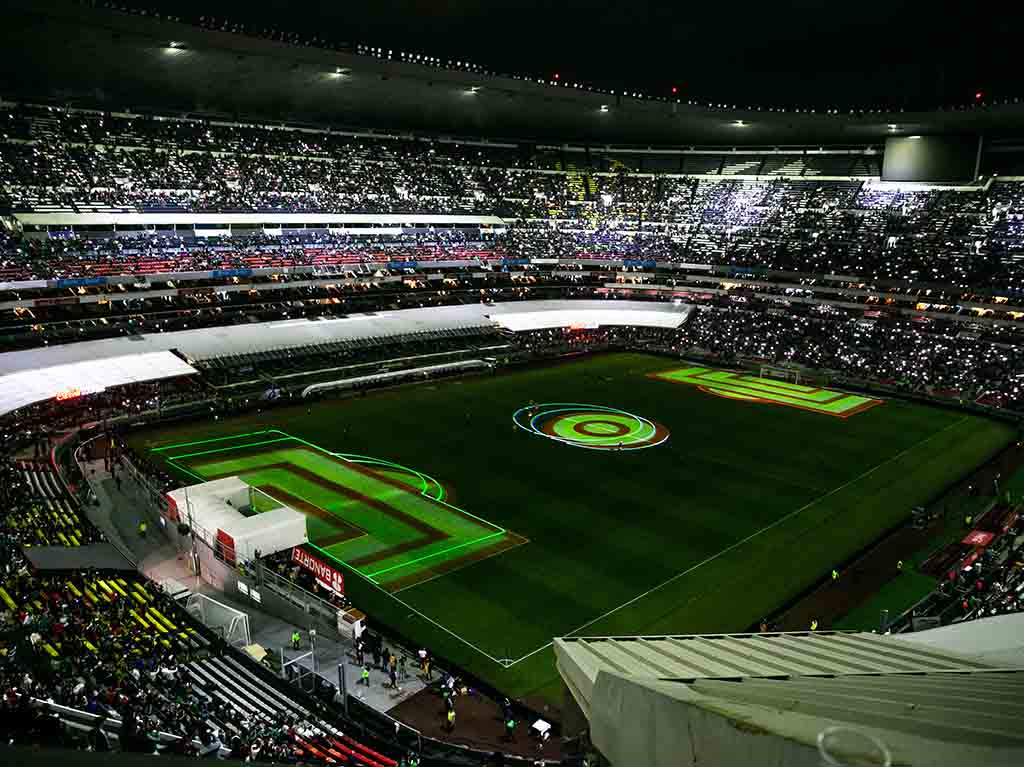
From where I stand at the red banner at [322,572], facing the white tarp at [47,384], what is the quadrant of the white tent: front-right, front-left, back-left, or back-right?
front-left

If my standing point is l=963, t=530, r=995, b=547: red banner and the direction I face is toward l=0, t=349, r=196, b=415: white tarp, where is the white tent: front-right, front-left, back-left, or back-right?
front-left

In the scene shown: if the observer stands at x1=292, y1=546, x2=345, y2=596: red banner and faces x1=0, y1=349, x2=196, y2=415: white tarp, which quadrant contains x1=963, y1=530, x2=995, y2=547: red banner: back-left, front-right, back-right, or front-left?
back-right

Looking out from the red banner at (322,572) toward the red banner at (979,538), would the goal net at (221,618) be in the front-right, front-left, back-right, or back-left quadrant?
back-right

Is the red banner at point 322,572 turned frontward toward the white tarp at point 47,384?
no

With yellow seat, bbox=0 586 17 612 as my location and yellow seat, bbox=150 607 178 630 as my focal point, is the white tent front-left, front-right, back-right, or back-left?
front-left

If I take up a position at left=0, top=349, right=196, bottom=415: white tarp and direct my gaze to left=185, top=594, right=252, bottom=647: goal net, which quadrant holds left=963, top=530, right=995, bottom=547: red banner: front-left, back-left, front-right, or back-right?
front-left

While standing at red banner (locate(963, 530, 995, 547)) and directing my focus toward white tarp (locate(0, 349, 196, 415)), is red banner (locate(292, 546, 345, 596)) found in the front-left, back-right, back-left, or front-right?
front-left

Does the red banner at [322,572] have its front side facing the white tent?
no

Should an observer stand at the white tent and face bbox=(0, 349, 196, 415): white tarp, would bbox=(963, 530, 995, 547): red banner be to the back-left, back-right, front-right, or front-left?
back-right
